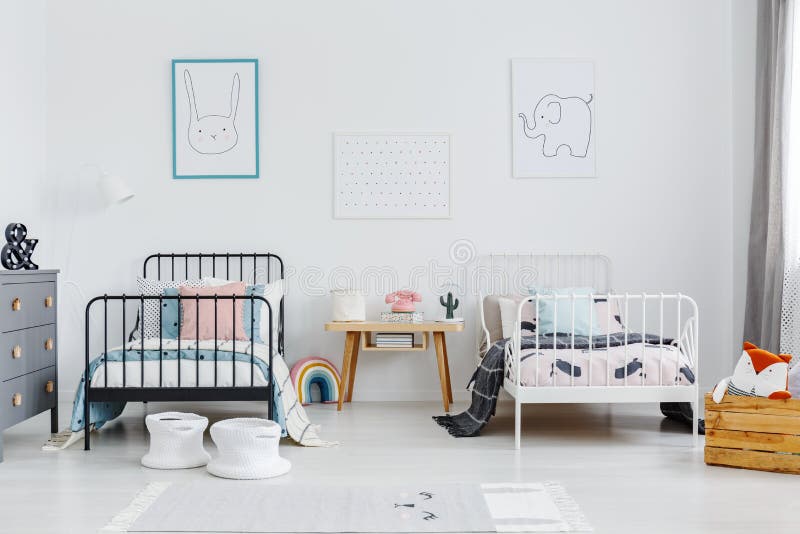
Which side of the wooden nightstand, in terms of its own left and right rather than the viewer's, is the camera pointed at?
front

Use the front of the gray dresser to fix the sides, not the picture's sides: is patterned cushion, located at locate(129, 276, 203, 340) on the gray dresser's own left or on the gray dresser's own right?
on the gray dresser's own left

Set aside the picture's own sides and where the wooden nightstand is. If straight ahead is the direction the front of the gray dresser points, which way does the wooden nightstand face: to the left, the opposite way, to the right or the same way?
to the right

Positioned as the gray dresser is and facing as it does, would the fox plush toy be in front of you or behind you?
in front

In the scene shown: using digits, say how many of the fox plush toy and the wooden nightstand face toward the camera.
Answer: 2

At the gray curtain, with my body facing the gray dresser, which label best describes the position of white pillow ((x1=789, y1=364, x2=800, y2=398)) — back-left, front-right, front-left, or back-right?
front-left

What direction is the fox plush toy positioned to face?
toward the camera

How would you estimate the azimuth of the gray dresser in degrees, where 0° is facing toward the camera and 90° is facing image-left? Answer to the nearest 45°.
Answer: approximately 315°

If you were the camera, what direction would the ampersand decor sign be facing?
facing the viewer and to the right of the viewer

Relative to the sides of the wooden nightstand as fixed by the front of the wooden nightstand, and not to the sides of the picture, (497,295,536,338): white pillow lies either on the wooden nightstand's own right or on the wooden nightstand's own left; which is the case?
on the wooden nightstand's own left

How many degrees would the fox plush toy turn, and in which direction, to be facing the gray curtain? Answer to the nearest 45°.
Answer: approximately 180°

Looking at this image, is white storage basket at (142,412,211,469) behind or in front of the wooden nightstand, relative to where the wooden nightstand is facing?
in front
